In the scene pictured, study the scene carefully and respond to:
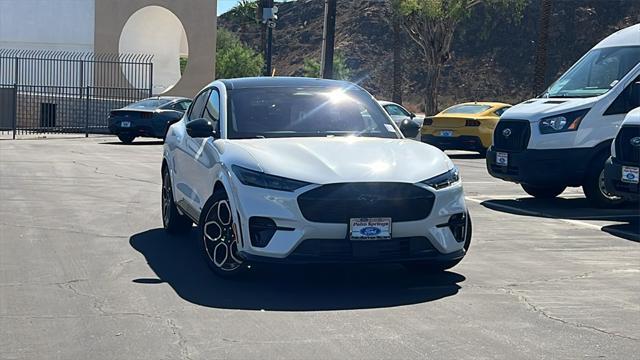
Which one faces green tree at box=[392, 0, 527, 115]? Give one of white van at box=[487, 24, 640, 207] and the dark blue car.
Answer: the dark blue car

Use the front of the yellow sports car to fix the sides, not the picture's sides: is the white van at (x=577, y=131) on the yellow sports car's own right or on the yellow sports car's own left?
on the yellow sports car's own right

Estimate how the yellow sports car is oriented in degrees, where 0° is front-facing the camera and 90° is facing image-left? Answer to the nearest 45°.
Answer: approximately 225°

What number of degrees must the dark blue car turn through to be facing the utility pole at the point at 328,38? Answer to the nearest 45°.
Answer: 0° — it already faces it

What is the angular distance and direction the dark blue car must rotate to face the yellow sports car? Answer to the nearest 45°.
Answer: approximately 90° to its right

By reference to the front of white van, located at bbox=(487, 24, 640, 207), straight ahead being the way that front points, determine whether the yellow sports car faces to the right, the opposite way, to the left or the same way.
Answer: the opposite way

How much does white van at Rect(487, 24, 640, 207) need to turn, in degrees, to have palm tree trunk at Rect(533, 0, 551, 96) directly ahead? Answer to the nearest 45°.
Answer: approximately 135° to its right

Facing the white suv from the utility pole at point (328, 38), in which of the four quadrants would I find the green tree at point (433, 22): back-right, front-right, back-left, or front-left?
back-left

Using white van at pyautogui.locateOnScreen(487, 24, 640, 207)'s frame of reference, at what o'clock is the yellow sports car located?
The yellow sports car is roughly at 4 o'clock from the white van.

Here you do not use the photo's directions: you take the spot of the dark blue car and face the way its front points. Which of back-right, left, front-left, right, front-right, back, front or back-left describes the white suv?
back-right

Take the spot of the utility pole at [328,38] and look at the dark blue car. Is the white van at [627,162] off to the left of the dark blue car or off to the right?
left

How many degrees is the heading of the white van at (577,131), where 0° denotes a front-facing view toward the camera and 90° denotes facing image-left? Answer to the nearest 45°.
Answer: approximately 45°

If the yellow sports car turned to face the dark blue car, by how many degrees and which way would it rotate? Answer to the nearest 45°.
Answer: approximately 135° to its left

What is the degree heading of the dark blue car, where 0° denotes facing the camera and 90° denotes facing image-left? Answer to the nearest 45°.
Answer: approximately 225°

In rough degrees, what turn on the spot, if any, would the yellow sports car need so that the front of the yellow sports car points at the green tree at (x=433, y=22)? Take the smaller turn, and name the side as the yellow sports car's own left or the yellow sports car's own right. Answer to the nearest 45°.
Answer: approximately 45° to the yellow sports car's own left

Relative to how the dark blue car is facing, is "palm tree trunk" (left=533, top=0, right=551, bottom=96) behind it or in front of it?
in front
